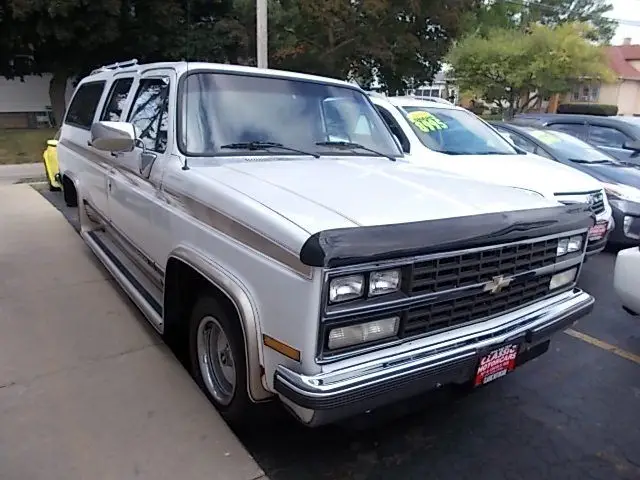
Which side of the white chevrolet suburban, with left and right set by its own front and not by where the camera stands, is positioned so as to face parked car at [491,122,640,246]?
left

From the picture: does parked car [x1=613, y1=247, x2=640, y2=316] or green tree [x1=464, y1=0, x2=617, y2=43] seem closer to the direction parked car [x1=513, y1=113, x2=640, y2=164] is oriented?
the parked car

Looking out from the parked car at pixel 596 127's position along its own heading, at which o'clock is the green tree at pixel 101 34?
The green tree is roughly at 5 o'clock from the parked car.

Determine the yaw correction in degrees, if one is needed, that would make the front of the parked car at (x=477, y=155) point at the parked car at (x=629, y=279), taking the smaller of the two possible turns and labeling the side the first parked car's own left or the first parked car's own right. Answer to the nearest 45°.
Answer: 0° — it already faces it

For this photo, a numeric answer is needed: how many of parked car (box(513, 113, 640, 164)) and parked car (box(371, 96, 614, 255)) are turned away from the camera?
0

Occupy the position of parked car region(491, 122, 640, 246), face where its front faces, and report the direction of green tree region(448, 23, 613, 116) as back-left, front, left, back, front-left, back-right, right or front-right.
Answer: back-left

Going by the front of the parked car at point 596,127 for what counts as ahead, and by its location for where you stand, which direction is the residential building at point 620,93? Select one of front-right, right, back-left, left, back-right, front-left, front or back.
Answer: back-left

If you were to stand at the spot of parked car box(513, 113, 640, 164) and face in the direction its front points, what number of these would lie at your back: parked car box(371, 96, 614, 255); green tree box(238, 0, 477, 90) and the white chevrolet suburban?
1

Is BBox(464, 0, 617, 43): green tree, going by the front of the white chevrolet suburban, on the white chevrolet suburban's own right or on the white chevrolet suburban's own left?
on the white chevrolet suburban's own left

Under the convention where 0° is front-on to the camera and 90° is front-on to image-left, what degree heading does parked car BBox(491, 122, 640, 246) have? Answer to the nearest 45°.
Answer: approximately 315°
